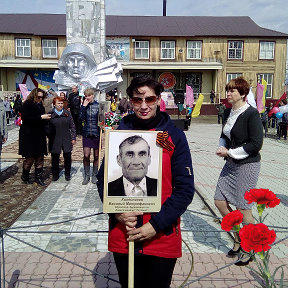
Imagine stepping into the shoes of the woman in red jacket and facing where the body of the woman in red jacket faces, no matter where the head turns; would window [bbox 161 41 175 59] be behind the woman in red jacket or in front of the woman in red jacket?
behind

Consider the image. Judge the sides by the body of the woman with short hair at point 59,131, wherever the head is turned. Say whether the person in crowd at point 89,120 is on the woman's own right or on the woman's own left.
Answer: on the woman's own left

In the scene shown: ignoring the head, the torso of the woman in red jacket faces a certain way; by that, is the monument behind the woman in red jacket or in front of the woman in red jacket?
behind

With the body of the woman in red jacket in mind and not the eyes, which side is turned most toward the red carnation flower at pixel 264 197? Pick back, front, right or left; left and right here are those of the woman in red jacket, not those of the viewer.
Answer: left

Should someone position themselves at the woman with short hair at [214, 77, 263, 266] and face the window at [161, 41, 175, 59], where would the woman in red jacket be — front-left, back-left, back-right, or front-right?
back-left

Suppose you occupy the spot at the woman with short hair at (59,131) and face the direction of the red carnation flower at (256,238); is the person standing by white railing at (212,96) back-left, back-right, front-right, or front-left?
back-left

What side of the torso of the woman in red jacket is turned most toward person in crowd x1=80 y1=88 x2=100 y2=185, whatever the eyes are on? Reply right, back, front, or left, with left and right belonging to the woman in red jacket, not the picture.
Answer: back

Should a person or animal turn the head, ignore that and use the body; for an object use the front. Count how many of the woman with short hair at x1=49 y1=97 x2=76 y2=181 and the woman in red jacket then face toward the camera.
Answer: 2

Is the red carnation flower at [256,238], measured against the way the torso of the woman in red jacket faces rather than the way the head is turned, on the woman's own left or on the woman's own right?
on the woman's own left

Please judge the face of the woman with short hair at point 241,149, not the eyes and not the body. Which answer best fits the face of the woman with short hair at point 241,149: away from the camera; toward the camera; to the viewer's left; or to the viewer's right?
to the viewer's left

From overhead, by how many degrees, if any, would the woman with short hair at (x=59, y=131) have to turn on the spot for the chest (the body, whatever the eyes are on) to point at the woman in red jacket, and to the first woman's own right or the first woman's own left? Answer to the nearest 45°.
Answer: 0° — they already face them

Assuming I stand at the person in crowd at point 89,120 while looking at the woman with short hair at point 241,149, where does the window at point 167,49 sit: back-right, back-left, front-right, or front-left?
back-left

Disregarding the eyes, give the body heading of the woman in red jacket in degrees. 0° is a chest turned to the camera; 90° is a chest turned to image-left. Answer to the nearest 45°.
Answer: approximately 0°

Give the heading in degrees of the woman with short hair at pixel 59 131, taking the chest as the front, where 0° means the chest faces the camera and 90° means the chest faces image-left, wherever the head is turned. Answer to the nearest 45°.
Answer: approximately 0°

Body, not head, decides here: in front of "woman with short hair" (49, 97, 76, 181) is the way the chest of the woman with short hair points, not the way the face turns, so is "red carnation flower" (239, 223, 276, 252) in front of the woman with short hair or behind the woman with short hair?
in front
